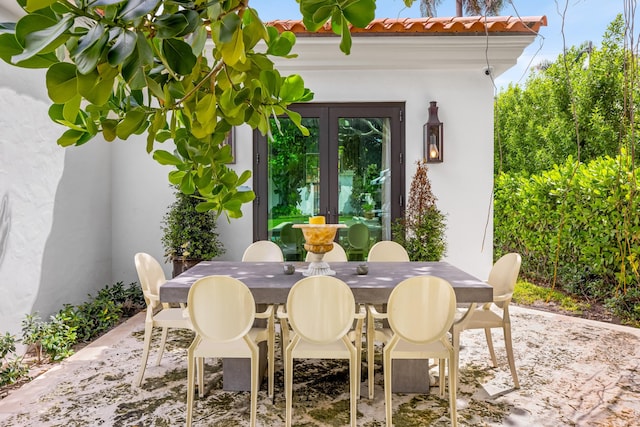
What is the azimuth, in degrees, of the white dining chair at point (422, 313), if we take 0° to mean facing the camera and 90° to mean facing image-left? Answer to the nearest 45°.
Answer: approximately 180°

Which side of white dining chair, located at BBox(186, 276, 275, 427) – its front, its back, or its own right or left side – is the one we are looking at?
back

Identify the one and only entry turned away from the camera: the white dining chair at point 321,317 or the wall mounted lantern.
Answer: the white dining chair

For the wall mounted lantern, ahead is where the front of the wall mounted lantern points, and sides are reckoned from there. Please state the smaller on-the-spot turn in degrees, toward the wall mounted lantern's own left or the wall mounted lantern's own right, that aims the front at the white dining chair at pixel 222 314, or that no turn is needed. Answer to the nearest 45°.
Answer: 0° — it already faces it

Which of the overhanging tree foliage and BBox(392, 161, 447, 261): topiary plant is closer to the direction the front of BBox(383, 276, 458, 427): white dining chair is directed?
the topiary plant

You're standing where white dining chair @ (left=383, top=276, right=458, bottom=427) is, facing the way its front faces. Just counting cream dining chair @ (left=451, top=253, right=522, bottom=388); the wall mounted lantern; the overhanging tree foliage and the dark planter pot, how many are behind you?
1

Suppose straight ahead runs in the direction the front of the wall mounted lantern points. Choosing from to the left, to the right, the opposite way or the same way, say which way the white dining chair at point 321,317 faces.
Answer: the opposite way

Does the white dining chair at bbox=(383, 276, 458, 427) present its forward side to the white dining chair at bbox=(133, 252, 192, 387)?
no

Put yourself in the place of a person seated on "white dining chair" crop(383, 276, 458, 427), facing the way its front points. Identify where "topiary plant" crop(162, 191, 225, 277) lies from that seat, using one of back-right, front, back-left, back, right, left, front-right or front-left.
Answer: front-left

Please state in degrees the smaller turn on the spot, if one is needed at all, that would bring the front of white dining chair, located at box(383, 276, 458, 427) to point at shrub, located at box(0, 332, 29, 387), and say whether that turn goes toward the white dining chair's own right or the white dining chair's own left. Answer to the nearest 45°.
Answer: approximately 90° to the white dining chair's own left

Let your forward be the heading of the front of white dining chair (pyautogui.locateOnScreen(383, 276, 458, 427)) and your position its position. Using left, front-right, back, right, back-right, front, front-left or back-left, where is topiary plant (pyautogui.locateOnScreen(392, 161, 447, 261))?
front

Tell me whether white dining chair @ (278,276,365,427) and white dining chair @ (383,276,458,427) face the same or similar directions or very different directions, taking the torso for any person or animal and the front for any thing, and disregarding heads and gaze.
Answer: same or similar directions

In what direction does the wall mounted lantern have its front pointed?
toward the camera

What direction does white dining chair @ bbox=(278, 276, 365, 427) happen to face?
away from the camera

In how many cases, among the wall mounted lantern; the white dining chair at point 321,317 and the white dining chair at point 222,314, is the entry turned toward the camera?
1
